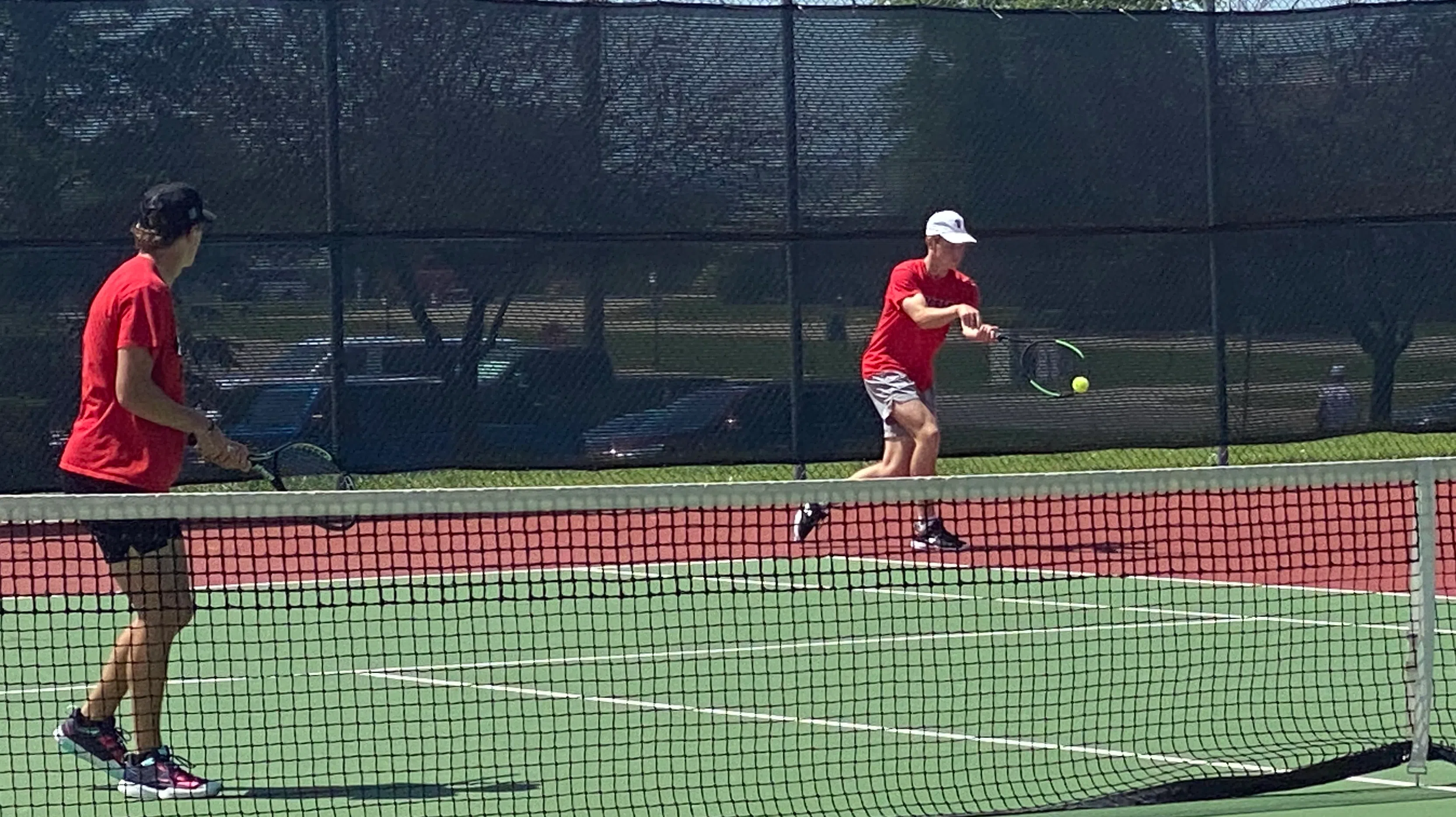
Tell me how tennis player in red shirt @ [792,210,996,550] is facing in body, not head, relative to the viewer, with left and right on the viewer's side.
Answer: facing the viewer and to the right of the viewer

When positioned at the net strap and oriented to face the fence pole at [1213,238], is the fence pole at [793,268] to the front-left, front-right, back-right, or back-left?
front-left

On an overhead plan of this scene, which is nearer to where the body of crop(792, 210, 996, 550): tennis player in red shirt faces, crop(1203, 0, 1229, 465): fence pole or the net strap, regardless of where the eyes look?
the net strap

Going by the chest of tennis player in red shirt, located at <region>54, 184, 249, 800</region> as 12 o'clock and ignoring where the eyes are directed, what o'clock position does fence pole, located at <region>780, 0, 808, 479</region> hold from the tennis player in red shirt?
The fence pole is roughly at 10 o'clock from the tennis player in red shirt.

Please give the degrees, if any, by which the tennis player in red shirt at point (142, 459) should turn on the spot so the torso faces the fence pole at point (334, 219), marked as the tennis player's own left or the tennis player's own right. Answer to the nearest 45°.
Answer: approximately 90° to the tennis player's own left

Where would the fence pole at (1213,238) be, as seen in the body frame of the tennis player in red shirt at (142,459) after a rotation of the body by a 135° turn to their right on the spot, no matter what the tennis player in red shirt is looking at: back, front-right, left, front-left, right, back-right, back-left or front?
back

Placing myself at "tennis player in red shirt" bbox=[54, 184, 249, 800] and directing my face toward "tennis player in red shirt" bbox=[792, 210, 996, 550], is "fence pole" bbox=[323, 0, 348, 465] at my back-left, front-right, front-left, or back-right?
front-left

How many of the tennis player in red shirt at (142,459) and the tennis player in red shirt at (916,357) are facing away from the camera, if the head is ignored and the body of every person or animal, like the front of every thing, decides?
0

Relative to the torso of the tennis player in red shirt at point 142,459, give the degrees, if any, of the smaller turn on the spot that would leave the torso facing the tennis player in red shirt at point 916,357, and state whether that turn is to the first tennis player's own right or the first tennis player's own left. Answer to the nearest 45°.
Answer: approximately 45° to the first tennis player's own left

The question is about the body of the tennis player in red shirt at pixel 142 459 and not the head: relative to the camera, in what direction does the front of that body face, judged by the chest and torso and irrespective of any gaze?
to the viewer's right
